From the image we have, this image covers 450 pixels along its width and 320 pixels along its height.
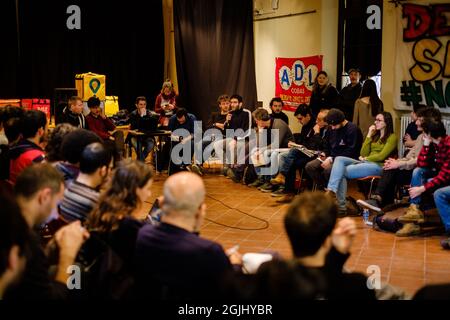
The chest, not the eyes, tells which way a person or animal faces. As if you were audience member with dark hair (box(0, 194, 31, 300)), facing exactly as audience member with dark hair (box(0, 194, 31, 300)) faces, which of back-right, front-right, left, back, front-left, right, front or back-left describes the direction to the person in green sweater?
front

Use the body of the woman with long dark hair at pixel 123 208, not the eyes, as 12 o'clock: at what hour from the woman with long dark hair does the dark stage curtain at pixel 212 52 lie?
The dark stage curtain is roughly at 11 o'clock from the woman with long dark hair.

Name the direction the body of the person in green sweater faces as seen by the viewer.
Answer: to the viewer's left

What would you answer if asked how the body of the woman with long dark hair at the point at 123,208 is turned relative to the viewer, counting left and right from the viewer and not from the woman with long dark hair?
facing away from the viewer and to the right of the viewer

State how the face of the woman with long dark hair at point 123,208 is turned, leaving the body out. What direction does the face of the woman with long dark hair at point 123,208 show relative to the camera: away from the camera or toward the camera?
away from the camera

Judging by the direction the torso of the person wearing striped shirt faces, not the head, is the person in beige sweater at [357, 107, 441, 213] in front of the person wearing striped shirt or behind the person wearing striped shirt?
in front

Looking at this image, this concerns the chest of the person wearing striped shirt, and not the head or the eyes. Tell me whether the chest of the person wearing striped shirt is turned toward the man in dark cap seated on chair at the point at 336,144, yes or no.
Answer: yes

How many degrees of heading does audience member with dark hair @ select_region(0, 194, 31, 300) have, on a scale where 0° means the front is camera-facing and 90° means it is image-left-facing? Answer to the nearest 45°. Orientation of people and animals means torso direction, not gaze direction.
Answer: approximately 225°

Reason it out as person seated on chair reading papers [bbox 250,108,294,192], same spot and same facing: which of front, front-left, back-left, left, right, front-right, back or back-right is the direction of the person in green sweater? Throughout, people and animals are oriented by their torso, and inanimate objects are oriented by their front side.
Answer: left

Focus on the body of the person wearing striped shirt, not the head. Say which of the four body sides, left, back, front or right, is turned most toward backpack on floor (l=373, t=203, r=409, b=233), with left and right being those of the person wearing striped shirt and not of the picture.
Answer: front

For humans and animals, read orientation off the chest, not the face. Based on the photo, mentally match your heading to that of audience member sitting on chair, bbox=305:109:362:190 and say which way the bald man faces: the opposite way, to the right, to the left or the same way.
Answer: the opposite way

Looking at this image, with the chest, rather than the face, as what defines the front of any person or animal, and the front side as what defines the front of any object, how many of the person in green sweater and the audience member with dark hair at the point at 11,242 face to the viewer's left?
1
